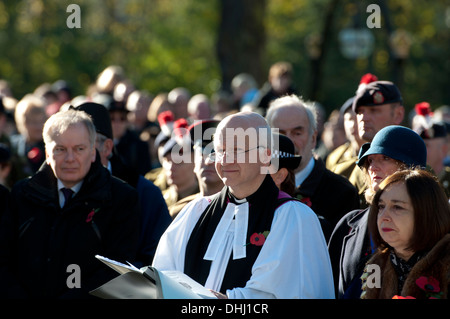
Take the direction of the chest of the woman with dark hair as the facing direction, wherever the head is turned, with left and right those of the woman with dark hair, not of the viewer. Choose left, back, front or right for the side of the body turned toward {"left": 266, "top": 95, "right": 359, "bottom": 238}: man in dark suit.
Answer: right

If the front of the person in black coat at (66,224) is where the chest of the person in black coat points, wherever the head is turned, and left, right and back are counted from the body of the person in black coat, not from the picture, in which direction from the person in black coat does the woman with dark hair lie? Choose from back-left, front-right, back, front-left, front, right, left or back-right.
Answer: front-left

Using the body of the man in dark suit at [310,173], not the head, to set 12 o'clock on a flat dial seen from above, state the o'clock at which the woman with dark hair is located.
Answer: The woman with dark hair is roughly at 10 o'clock from the man in dark suit.

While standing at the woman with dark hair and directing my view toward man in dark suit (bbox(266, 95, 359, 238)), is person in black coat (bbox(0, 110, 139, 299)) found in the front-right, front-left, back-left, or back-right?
front-left

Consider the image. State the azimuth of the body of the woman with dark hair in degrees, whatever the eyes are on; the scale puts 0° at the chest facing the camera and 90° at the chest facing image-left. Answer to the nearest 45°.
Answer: approximately 45°

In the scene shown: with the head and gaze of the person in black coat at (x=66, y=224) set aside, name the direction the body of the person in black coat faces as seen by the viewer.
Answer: toward the camera

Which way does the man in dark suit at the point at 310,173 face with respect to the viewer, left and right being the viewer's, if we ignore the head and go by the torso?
facing the viewer and to the left of the viewer

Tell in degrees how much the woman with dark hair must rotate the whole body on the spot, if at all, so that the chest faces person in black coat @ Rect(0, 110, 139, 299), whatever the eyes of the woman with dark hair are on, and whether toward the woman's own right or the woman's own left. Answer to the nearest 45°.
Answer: approximately 45° to the woman's own right

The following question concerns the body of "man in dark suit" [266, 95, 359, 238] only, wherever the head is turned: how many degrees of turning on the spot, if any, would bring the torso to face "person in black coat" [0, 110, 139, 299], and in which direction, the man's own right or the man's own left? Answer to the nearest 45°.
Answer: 0° — they already face them

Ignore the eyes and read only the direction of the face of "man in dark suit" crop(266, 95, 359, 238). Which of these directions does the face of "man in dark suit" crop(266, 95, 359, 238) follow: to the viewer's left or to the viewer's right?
to the viewer's left

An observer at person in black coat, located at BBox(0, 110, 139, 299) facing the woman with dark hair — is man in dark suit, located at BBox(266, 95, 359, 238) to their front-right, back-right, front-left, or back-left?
front-left

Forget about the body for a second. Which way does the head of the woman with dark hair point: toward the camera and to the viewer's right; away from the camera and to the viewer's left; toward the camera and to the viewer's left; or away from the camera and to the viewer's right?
toward the camera and to the viewer's left

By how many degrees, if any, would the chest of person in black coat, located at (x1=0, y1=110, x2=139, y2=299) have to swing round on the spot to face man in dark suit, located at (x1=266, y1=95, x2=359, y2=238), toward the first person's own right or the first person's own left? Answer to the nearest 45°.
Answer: approximately 90° to the first person's own left

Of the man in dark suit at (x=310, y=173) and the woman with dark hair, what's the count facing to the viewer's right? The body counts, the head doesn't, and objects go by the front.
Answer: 0

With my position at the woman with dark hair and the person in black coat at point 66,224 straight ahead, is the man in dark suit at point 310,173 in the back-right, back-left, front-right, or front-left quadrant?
front-right
